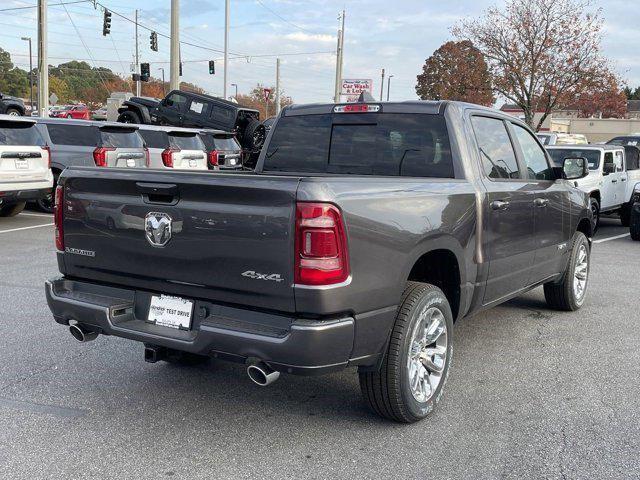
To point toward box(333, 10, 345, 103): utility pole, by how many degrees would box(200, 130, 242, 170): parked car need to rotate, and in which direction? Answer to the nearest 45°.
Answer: approximately 45° to its right

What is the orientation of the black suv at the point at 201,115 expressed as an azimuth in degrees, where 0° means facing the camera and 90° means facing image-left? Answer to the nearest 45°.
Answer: approximately 90°

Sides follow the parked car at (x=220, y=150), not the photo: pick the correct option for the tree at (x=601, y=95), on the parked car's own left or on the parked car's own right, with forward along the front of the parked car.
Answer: on the parked car's own right

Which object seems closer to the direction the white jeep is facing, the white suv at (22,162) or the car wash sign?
the white suv

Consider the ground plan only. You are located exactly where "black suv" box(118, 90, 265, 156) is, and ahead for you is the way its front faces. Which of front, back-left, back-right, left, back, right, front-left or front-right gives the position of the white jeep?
back-left

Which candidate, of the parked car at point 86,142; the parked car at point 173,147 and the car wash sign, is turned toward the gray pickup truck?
the car wash sign

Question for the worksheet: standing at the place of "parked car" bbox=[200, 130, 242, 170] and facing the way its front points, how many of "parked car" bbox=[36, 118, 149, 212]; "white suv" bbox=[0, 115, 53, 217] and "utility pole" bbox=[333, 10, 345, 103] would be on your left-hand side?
2

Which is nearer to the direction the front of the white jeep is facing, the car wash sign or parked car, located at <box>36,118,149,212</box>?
the parked car

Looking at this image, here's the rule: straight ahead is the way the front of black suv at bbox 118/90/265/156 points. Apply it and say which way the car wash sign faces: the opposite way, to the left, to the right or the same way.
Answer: to the left

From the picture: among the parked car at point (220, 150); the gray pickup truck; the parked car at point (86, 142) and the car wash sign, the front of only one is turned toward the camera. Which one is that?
the car wash sign

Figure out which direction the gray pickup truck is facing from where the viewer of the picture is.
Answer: facing away from the viewer and to the right of the viewer

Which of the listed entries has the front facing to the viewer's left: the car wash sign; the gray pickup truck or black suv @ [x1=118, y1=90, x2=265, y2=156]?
the black suv

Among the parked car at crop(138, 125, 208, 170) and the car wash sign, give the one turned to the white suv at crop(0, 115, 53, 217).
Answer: the car wash sign

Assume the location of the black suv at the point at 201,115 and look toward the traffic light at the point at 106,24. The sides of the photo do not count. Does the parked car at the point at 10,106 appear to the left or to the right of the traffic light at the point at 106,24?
left
